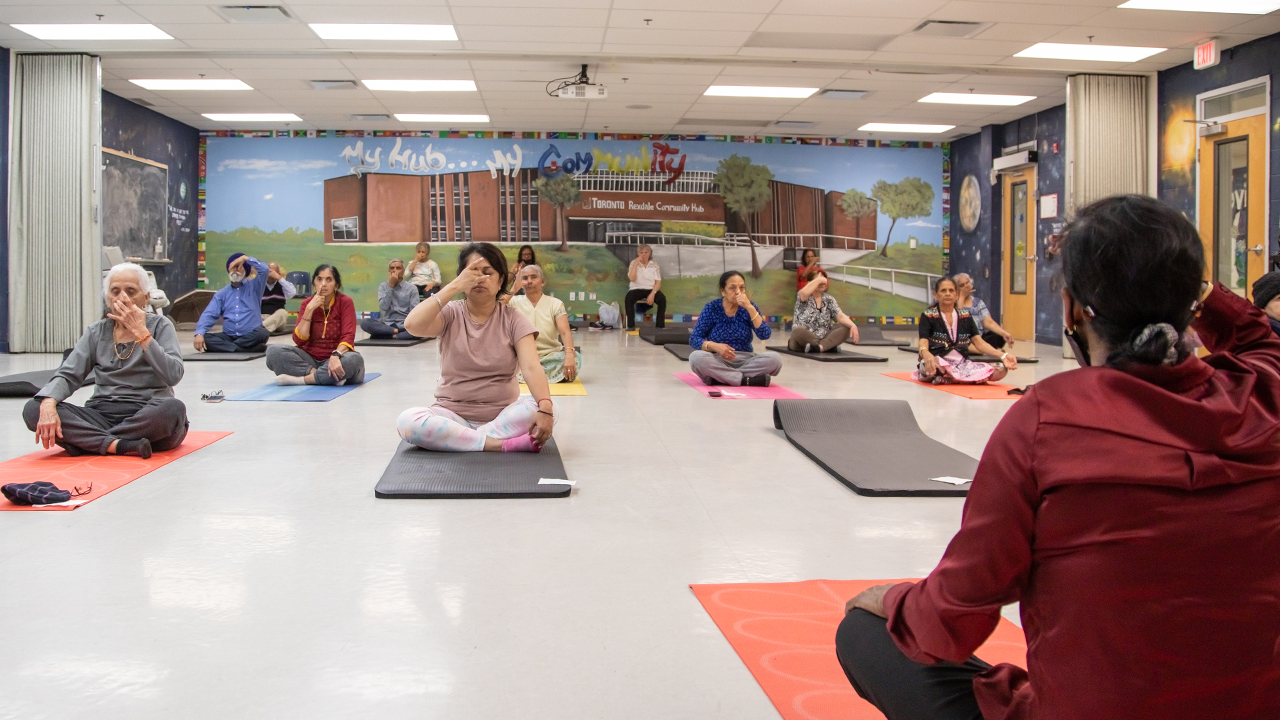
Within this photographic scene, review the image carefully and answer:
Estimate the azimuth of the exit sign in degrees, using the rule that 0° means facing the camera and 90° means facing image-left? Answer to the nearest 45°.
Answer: approximately 45°

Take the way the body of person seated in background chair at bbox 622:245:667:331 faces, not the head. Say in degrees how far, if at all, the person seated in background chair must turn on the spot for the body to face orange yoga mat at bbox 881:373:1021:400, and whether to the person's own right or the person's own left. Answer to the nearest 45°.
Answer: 0° — they already face it

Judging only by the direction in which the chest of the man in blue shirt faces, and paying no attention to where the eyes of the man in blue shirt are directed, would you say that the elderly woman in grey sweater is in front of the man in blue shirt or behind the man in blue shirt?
in front

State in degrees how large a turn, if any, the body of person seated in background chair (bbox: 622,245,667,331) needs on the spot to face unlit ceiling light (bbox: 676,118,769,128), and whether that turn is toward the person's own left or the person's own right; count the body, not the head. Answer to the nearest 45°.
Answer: approximately 45° to the person's own left

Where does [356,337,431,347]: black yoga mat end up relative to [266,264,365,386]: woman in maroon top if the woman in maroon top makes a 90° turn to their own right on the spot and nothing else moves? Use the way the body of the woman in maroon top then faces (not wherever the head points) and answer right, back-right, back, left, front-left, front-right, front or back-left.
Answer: right

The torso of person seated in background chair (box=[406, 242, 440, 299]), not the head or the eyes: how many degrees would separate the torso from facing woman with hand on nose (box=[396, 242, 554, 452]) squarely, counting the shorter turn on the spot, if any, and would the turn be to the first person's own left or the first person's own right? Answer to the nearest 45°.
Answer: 0° — they already face them

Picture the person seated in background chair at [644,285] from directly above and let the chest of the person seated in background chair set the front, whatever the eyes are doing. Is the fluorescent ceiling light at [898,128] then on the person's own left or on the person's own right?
on the person's own left

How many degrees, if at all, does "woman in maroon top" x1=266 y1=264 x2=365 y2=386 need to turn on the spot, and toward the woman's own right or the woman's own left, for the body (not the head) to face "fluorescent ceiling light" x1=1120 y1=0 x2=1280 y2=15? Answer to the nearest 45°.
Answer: approximately 90° to the woman's own left

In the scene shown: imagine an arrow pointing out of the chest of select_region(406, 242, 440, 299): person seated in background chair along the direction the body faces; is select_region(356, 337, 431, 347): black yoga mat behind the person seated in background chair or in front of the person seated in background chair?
in front
